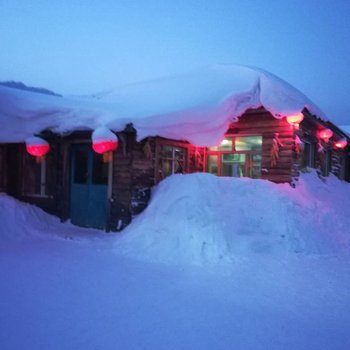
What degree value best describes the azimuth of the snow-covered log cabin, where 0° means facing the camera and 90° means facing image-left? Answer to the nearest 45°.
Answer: approximately 0°

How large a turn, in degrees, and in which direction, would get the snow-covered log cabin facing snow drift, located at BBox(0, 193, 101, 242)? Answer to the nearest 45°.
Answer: approximately 45° to its right
